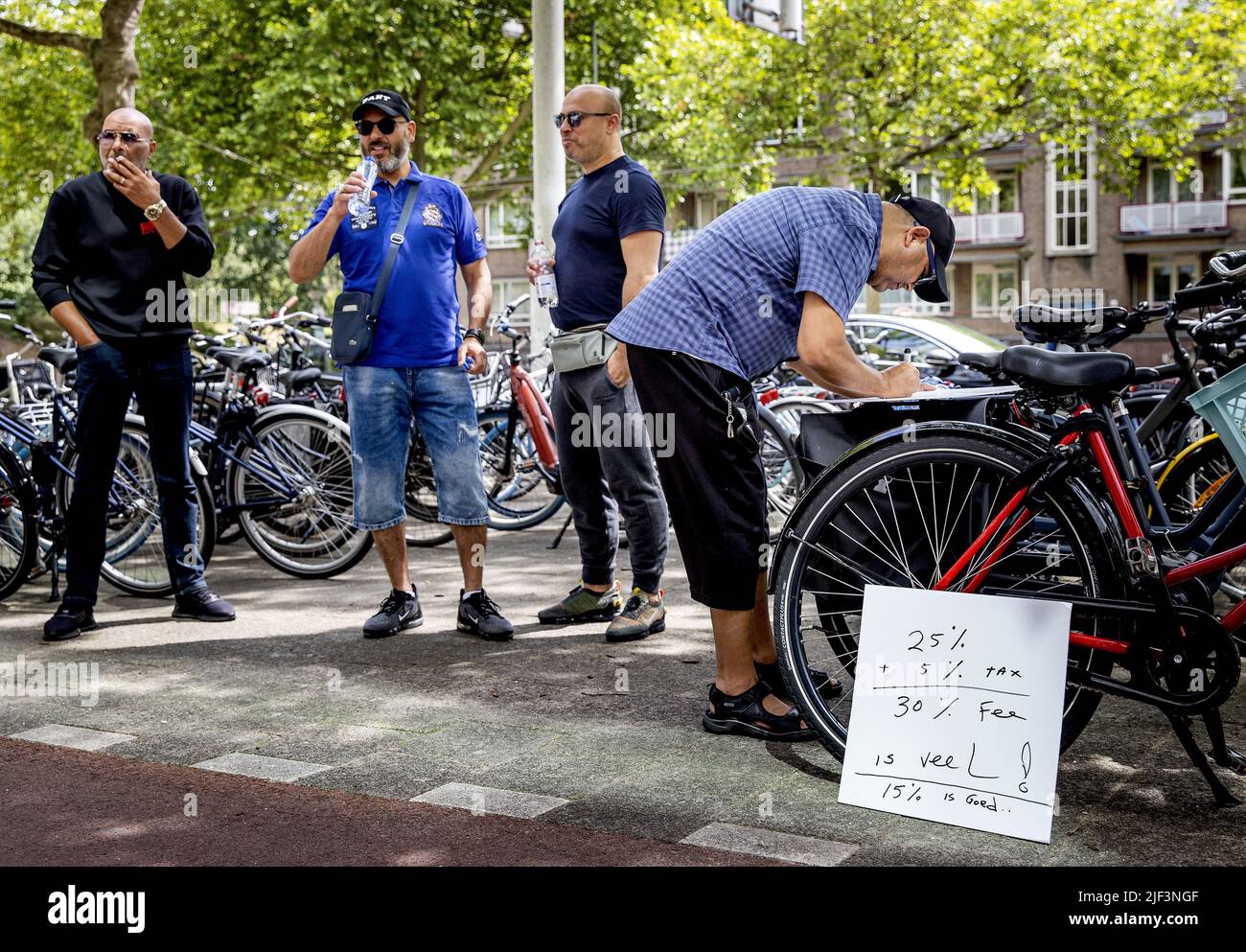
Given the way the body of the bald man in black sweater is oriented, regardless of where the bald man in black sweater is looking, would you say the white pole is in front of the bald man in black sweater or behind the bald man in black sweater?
behind

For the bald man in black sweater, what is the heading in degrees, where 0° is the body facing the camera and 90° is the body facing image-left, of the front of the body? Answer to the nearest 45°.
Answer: approximately 0°

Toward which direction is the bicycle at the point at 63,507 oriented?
to the viewer's left

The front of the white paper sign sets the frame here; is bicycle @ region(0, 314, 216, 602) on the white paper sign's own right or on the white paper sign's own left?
on the white paper sign's own right

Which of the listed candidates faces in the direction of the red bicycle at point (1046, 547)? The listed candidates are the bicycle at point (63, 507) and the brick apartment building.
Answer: the brick apartment building

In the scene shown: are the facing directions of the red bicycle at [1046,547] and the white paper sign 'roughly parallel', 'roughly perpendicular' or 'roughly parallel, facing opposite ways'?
roughly perpendicular

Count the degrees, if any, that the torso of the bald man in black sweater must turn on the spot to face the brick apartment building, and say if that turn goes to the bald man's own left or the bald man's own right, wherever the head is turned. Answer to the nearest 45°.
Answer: approximately 135° to the bald man's own left

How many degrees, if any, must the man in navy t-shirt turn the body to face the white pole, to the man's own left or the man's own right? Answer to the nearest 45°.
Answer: approximately 135° to the man's own right

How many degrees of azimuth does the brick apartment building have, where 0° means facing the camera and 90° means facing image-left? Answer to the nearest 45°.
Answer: approximately 0°
